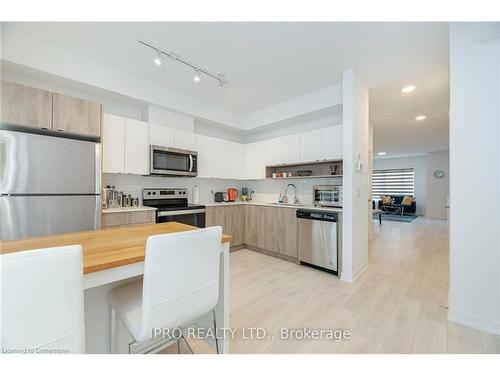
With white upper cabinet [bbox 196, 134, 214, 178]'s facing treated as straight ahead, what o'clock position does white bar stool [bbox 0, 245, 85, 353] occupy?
The white bar stool is roughly at 2 o'clock from the white upper cabinet.

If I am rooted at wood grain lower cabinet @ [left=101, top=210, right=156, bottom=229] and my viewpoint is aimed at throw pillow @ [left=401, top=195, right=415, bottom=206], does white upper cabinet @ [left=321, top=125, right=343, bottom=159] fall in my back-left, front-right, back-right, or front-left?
front-right

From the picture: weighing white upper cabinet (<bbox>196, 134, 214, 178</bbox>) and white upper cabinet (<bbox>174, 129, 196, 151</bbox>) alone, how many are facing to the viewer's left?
0

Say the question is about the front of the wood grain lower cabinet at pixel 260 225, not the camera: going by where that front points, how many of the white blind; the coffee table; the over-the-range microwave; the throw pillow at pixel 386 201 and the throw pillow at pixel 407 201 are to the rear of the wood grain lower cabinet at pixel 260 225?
4

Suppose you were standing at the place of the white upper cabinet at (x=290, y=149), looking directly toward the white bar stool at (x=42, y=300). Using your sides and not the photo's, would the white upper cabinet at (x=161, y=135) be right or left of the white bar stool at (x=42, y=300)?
right

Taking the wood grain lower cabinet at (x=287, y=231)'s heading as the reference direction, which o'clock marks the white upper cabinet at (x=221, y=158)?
The white upper cabinet is roughly at 2 o'clock from the wood grain lower cabinet.

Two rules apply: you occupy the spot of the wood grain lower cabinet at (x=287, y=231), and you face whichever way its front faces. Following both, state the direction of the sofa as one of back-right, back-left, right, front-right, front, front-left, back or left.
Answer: back

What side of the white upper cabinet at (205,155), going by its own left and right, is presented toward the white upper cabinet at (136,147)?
right

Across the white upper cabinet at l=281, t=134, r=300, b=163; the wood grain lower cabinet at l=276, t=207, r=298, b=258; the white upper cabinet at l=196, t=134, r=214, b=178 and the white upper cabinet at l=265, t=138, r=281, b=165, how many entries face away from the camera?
0

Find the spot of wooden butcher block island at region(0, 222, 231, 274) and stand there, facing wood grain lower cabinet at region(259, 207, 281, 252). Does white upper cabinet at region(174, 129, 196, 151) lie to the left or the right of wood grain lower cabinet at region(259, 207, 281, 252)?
left

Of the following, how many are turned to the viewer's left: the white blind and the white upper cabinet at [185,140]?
0

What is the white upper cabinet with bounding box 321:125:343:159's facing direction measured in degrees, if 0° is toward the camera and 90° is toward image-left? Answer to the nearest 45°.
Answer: approximately 45°

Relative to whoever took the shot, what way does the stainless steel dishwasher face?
facing the viewer and to the left of the viewer

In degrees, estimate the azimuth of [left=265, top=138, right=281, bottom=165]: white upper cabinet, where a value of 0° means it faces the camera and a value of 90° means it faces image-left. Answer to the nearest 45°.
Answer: approximately 45°

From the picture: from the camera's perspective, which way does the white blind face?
toward the camera
